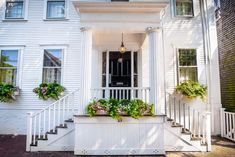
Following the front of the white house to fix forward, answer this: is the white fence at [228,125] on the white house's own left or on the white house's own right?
on the white house's own left

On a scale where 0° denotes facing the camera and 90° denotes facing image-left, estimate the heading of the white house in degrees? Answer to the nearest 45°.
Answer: approximately 0°
